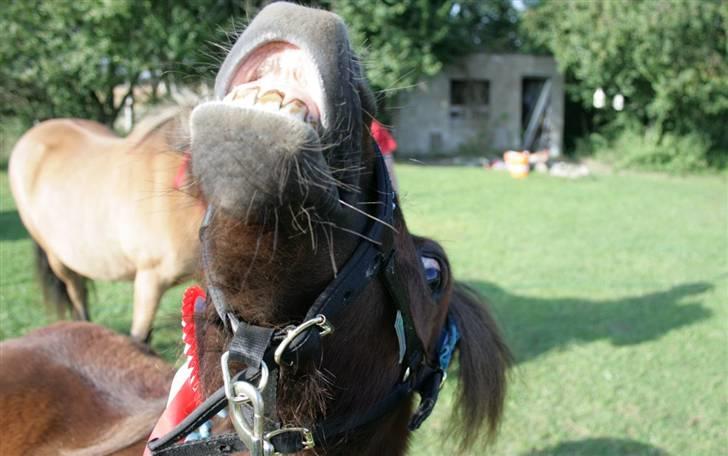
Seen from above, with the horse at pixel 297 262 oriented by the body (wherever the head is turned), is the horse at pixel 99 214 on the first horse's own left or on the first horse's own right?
on the first horse's own right

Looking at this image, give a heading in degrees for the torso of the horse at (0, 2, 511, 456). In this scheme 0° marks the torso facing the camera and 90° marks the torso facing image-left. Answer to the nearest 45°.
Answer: approximately 45°

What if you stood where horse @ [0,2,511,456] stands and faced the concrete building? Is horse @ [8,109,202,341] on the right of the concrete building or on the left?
left

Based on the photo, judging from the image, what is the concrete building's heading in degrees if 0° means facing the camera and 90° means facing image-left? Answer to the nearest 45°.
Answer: approximately 0°

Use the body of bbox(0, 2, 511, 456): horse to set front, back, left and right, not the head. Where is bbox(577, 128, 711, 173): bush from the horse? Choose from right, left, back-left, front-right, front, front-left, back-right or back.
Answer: back

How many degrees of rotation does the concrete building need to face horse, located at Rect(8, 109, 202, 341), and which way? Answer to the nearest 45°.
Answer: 0° — it already faces it
